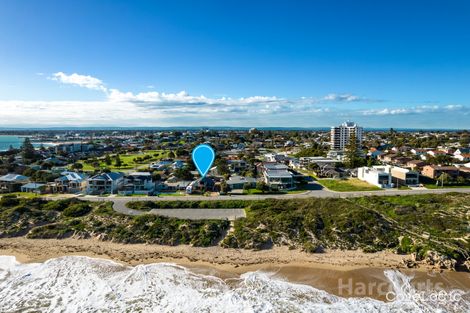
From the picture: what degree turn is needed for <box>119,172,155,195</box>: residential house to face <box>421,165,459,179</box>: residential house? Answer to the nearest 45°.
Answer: approximately 90° to its left

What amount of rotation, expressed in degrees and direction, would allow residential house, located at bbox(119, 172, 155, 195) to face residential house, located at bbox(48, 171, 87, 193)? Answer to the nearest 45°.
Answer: approximately 90° to its right

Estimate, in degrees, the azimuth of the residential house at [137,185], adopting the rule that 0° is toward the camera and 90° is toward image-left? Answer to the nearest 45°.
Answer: approximately 0°

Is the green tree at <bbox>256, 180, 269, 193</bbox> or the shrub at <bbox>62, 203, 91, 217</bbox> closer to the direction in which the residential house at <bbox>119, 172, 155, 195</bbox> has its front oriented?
the shrub

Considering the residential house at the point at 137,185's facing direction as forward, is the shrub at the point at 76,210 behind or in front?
in front

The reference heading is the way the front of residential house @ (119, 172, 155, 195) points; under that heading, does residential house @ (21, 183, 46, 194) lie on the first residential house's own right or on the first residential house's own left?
on the first residential house's own right

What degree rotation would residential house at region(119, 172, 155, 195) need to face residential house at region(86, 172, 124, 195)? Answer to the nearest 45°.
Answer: approximately 90° to its right

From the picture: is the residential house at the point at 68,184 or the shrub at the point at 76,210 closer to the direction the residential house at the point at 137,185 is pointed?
the shrub

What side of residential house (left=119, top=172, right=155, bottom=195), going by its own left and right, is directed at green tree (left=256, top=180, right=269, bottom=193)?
left

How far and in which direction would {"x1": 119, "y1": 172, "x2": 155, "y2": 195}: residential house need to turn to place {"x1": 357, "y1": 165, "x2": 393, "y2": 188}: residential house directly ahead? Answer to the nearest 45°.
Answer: approximately 90° to its left
